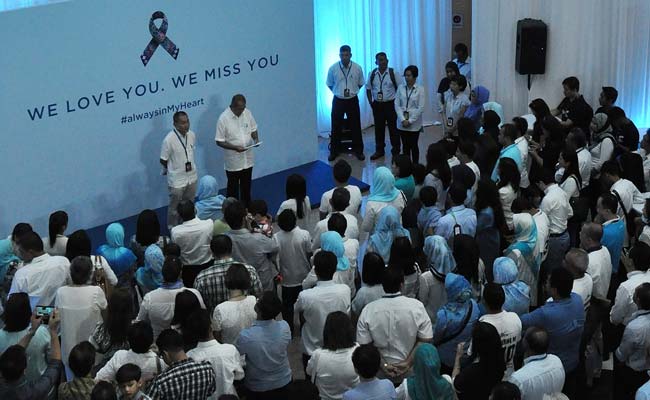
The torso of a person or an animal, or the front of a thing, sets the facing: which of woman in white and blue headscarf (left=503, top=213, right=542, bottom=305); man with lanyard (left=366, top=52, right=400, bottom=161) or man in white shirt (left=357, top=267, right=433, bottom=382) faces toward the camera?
the man with lanyard

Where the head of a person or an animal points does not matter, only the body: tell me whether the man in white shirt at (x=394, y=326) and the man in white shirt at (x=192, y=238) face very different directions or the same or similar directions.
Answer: same or similar directions

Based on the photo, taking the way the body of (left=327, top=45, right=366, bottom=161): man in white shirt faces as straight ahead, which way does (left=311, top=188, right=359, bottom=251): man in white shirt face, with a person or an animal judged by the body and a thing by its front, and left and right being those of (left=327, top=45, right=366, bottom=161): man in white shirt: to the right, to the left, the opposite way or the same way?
the opposite way

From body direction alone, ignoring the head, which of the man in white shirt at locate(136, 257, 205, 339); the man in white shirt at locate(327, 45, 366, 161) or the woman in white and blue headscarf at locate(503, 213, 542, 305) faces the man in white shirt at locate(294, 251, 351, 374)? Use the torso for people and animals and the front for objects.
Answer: the man in white shirt at locate(327, 45, 366, 161)

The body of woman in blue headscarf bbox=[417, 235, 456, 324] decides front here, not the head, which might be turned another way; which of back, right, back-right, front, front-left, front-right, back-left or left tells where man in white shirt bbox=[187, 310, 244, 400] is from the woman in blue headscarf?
left

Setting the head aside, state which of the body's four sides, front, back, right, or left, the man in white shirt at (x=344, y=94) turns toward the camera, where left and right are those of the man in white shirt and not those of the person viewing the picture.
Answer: front

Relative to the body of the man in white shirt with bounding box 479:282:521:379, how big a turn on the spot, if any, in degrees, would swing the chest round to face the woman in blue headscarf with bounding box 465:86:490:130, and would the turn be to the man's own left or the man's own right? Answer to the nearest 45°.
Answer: approximately 45° to the man's own right

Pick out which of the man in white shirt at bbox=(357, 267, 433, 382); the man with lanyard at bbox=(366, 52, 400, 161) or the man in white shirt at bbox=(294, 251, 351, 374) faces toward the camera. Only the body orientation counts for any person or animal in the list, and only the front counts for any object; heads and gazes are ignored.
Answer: the man with lanyard

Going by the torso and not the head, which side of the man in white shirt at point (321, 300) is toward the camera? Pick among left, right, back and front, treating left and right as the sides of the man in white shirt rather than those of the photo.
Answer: back

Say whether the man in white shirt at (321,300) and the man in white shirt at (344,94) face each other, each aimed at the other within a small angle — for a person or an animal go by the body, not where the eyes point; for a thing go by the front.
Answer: yes

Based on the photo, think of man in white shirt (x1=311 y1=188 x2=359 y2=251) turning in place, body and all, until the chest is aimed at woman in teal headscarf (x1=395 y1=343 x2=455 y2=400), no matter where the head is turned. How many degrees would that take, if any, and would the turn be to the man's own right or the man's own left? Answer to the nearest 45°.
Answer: approximately 180°

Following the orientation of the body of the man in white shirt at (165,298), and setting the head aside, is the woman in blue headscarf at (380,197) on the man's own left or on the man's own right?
on the man's own right

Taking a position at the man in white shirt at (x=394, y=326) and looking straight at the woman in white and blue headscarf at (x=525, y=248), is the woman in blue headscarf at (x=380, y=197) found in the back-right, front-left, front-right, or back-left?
front-left

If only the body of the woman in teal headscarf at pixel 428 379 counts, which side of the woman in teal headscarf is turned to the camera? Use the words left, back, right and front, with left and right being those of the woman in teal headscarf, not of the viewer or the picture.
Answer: back

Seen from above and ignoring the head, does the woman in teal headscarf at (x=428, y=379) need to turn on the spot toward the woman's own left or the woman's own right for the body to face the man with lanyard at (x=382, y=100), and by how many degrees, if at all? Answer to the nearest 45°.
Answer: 0° — they already face them

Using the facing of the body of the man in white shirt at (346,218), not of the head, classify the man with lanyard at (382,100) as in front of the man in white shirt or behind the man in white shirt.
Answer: in front

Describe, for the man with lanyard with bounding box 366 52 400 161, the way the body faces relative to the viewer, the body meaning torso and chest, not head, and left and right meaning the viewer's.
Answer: facing the viewer

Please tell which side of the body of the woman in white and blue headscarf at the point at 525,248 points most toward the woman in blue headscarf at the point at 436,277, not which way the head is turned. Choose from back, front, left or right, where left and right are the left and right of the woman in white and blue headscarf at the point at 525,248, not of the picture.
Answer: left

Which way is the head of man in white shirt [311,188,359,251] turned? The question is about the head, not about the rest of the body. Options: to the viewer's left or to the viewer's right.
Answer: to the viewer's left

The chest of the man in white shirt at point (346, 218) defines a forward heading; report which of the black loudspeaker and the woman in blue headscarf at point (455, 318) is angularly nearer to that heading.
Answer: the black loudspeaker

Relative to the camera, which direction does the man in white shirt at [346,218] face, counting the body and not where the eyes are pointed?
away from the camera
